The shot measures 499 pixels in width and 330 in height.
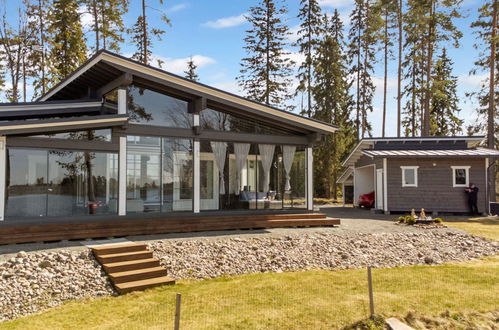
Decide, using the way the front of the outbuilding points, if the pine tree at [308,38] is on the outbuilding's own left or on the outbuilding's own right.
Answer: on the outbuilding's own right

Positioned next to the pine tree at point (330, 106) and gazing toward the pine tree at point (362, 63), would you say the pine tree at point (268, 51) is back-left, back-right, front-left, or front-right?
back-left

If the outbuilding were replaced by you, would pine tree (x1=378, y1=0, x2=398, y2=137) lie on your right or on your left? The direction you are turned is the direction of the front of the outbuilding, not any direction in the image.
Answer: on your right
